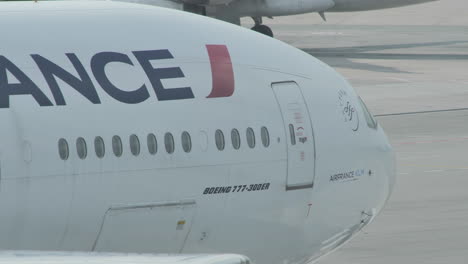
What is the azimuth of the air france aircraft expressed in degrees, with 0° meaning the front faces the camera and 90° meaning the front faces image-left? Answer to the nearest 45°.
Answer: approximately 225°
